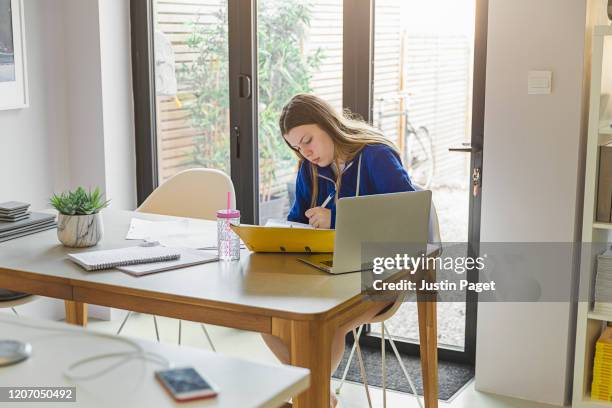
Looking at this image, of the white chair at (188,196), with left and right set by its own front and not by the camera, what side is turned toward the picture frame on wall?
right

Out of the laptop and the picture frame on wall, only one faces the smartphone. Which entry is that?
the picture frame on wall

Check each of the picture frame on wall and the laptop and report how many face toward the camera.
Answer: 1

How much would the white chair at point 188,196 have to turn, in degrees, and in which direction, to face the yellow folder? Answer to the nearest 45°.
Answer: approximately 45° to its left

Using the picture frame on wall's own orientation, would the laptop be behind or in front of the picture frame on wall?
in front

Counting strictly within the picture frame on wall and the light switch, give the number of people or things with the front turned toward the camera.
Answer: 2

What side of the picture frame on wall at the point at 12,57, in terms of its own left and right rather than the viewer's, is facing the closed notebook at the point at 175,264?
front

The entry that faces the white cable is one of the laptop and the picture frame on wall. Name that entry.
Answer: the picture frame on wall

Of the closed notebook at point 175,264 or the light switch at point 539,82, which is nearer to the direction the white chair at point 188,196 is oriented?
the closed notebook

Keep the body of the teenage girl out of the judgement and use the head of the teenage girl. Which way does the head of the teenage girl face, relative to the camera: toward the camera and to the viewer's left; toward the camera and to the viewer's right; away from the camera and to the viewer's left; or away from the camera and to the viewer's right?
toward the camera and to the viewer's left

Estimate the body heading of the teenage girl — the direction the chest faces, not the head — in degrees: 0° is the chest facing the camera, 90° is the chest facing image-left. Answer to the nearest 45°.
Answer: approximately 45°

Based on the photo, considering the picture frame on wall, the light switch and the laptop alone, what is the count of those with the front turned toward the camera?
2

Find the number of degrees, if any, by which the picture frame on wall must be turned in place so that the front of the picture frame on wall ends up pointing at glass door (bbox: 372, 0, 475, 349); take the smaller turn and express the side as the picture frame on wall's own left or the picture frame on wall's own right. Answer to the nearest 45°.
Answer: approximately 45° to the picture frame on wall's own left
